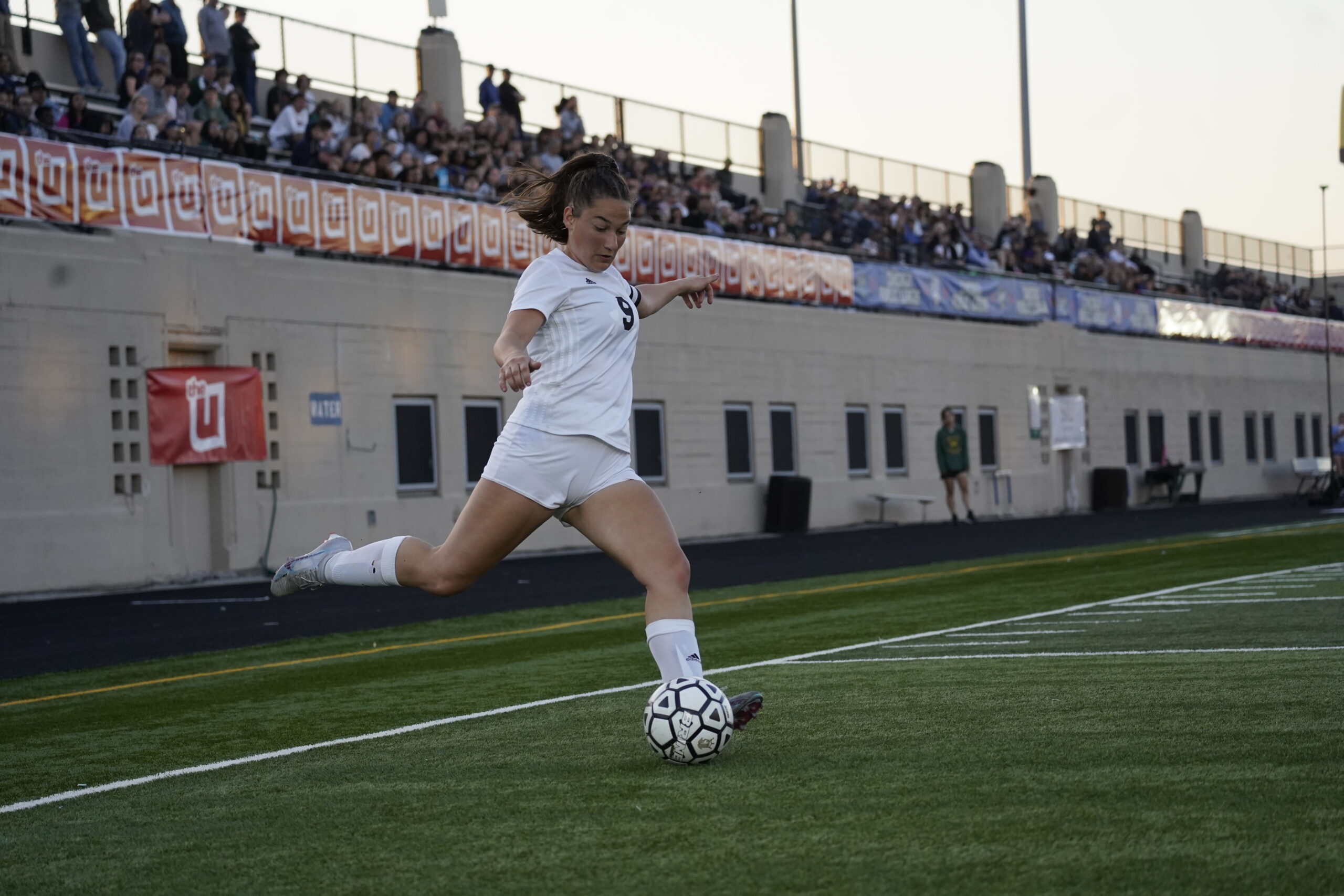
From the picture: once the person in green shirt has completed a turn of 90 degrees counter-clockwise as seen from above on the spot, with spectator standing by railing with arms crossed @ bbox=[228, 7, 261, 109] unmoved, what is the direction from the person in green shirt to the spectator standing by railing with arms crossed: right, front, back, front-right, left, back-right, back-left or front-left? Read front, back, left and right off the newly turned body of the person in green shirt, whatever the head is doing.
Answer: back-right

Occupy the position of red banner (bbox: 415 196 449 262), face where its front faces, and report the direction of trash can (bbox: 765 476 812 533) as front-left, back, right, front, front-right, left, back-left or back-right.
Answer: left

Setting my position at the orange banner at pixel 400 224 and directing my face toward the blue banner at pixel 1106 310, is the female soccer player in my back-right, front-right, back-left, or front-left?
back-right

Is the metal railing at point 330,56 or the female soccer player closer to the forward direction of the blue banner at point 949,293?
the female soccer player

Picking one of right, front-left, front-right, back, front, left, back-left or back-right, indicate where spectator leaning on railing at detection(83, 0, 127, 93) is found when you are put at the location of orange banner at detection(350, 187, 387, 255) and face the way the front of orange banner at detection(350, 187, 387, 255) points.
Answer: back-right

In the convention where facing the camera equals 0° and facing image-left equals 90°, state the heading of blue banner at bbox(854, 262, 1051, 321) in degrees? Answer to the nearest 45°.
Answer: approximately 315°
